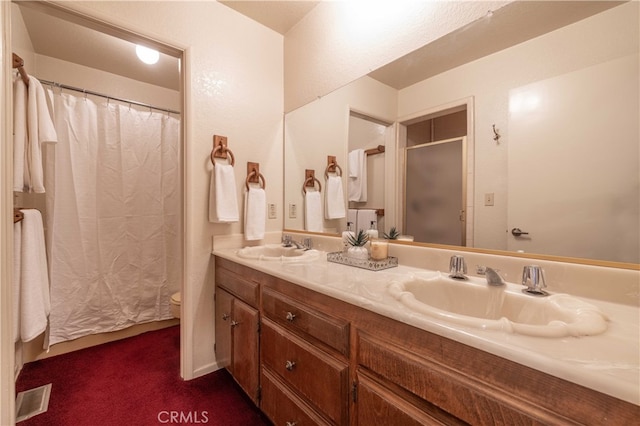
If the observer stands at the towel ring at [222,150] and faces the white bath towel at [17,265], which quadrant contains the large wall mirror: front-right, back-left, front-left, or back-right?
back-left

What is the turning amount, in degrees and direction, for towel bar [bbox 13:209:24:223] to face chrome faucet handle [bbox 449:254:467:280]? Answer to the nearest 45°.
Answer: approximately 45° to its right

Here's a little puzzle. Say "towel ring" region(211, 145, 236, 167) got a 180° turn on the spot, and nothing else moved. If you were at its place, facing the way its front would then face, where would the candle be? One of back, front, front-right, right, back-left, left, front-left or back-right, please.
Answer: back-right

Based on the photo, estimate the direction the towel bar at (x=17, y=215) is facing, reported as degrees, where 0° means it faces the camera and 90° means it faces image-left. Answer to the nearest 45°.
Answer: approximately 270°

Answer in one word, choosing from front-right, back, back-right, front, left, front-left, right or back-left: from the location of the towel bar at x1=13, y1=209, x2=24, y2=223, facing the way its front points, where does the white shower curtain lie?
front-left

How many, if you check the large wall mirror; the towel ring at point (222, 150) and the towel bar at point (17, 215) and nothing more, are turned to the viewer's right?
1

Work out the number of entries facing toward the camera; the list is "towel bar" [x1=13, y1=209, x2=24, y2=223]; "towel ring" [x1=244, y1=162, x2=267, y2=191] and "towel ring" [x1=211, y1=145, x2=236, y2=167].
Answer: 2
